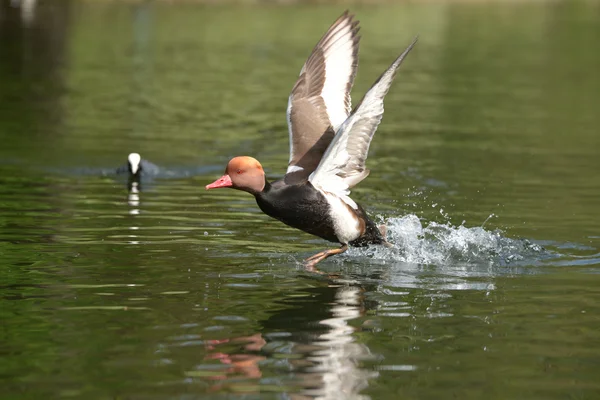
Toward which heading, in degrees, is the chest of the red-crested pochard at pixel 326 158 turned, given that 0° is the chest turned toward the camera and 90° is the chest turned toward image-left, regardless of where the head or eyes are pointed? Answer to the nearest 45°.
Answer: approximately 90°
